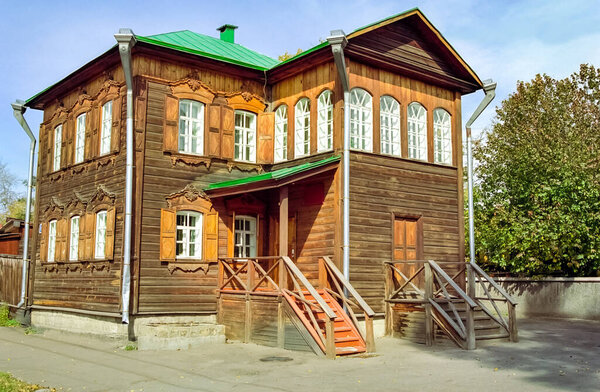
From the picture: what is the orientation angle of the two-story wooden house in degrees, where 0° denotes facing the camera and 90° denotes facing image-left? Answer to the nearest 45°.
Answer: approximately 315°

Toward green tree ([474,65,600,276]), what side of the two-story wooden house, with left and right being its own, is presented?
left

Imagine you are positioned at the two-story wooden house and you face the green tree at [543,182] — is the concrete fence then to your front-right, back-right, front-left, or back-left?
front-right

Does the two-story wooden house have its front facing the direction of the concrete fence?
no

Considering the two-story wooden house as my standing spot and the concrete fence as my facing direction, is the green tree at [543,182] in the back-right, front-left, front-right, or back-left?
front-left

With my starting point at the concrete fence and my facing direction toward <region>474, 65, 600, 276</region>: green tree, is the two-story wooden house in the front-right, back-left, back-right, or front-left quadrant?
back-left
